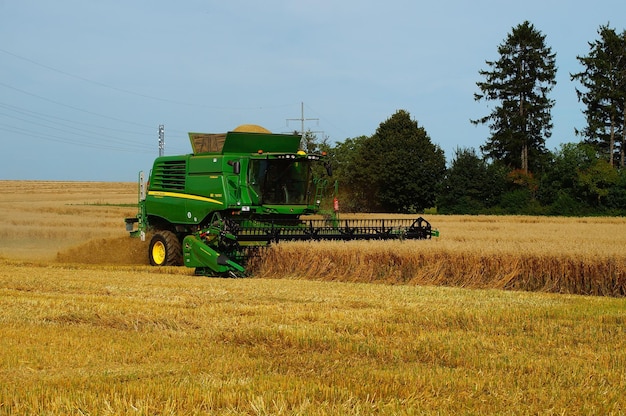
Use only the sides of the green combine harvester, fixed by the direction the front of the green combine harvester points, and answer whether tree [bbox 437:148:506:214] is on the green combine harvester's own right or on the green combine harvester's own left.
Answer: on the green combine harvester's own left

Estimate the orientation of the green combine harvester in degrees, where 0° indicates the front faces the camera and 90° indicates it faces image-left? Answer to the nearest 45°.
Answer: approximately 315°
